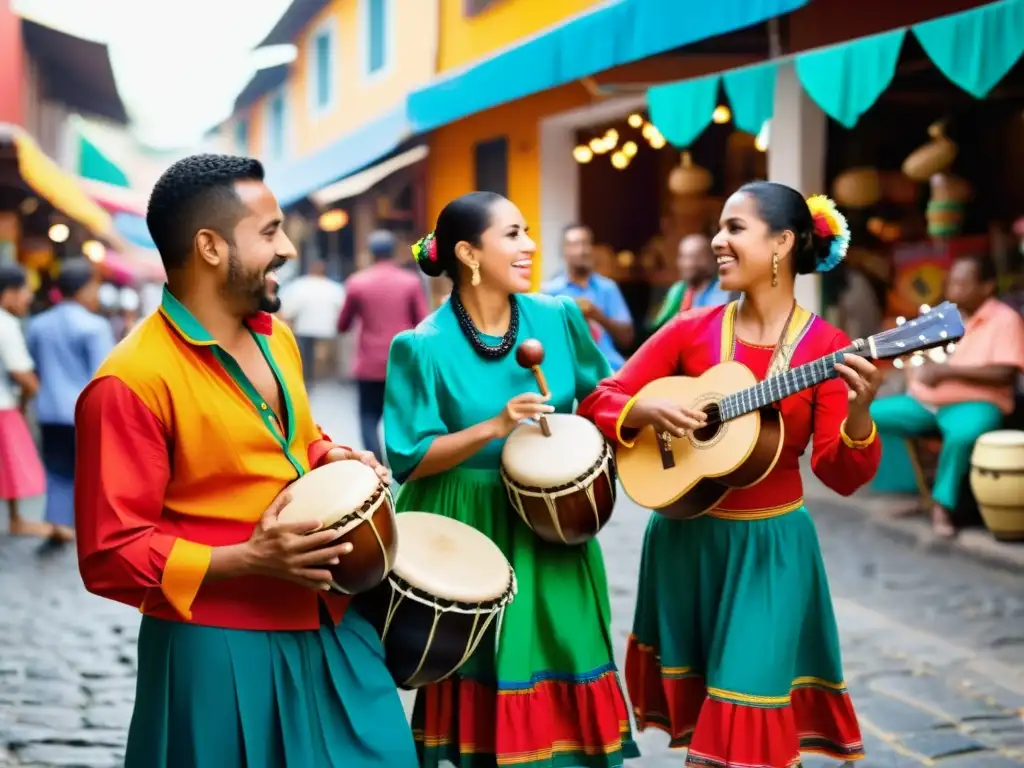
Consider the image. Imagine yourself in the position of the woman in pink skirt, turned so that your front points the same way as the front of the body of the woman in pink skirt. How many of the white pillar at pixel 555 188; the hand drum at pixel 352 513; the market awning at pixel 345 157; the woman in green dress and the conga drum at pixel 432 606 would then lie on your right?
3

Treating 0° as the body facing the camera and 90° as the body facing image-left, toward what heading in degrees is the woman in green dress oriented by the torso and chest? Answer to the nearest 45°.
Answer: approximately 315°

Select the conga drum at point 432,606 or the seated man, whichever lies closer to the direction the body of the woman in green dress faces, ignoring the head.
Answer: the conga drum

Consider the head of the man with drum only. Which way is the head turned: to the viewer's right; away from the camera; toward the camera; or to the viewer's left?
to the viewer's right

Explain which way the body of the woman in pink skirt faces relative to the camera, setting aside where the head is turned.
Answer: to the viewer's right

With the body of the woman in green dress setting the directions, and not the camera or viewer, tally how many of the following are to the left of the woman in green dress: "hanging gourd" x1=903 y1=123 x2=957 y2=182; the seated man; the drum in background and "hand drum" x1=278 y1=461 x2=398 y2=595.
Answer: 3
